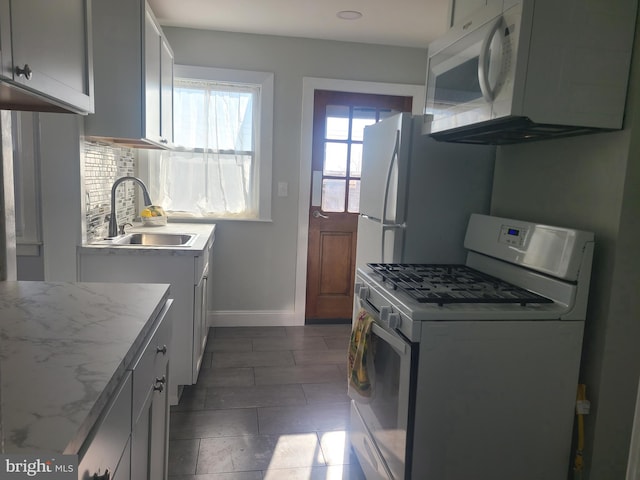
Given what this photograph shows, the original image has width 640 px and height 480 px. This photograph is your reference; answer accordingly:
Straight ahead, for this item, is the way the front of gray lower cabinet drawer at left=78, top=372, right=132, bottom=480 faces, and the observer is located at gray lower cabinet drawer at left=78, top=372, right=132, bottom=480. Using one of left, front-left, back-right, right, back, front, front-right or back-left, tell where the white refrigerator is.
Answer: front-left

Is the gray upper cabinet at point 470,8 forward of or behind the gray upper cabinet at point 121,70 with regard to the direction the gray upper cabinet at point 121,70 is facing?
forward

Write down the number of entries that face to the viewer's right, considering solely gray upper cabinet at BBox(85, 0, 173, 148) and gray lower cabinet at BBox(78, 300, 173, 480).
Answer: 2

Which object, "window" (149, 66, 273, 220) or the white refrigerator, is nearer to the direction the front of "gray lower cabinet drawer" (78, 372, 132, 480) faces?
the white refrigerator

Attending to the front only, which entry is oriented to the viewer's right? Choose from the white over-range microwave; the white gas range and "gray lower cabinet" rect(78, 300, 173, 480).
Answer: the gray lower cabinet

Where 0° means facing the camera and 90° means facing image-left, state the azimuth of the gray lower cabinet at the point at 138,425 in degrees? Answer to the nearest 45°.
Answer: approximately 270°

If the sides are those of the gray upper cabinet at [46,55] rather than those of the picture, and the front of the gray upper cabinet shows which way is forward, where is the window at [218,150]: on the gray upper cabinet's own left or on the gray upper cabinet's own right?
on the gray upper cabinet's own left

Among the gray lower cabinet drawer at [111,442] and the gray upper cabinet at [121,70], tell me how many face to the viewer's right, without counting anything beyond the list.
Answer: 2

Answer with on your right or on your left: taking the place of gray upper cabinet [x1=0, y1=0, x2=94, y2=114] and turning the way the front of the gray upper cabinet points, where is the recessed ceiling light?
on your left

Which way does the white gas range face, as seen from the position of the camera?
facing the viewer and to the left of the viewer

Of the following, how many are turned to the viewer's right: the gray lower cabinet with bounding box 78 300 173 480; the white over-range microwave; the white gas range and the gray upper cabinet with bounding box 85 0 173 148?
2

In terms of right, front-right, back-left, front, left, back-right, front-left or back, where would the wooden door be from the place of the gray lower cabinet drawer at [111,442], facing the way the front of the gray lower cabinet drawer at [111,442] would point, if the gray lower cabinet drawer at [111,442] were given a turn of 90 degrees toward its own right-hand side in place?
back-left

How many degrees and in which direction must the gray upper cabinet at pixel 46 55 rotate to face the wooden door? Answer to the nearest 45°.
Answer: approximately 90° to its left

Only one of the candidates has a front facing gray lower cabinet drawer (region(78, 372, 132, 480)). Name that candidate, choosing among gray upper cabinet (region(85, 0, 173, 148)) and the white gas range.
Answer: the white gas range

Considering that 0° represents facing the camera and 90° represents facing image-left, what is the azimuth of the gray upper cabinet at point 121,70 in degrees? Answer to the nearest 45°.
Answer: approximately 270°

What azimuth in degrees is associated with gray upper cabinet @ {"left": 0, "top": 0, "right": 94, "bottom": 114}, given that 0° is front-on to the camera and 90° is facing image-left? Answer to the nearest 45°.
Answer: approximately 315°

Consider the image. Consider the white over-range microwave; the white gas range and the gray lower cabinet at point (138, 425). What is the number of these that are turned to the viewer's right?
1
